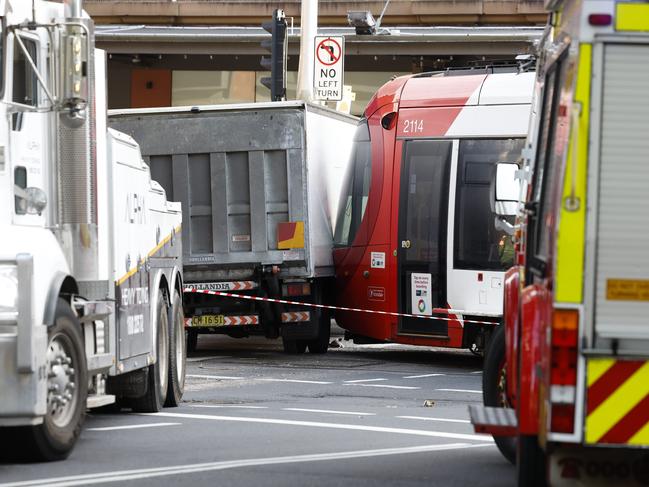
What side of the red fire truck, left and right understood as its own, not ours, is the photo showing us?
back

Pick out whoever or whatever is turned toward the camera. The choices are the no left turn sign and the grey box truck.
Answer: the no left turn sign

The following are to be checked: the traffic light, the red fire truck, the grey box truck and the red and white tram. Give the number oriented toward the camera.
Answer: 0

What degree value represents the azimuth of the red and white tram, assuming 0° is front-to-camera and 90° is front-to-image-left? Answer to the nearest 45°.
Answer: approximately 90°

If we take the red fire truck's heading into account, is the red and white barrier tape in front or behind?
in front

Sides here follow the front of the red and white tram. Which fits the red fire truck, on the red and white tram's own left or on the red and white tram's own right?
on the red and white tram's own left

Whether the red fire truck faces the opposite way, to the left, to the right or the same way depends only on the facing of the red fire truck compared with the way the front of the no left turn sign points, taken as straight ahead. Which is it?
the opposite way

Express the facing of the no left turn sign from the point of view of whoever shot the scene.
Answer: facing the viewer

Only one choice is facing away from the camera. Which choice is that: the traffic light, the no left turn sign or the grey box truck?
the grey box truck

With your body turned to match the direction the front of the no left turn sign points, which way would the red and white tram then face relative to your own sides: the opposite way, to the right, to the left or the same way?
to the right

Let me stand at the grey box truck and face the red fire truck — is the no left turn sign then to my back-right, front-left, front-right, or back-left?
back-left

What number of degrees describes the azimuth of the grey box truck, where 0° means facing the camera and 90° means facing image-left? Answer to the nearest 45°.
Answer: approximately 180°
